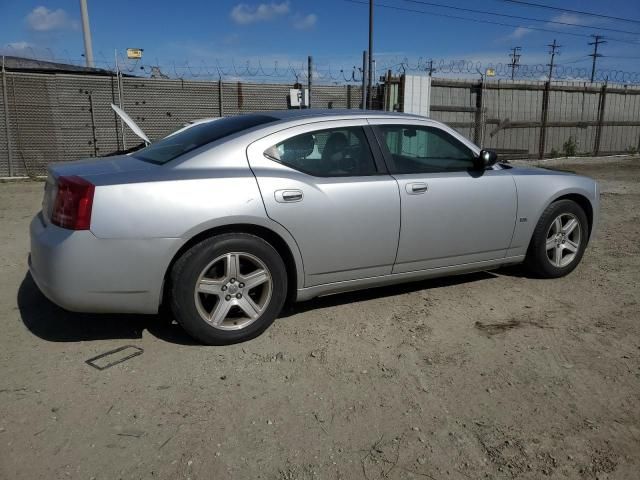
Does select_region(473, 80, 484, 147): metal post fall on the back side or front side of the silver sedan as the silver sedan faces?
on the front side

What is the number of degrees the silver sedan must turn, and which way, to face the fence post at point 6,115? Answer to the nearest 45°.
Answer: approximately 90° to its left

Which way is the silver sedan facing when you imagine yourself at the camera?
facing away from the viewer and to the right of the viewer

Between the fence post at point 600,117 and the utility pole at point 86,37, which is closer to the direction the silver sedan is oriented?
the fence post

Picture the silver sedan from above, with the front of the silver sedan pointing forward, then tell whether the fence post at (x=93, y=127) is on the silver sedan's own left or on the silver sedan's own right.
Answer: on the silver sedan's own left

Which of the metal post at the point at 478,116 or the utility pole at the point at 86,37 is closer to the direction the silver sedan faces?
the metal post

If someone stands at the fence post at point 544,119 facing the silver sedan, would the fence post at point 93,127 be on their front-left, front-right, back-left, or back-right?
front-right

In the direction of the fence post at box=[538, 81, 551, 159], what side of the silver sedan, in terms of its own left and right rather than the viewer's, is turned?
front

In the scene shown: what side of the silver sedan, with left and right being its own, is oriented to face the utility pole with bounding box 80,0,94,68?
left

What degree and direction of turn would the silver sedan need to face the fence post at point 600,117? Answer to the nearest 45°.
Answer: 0° — it already faces it
